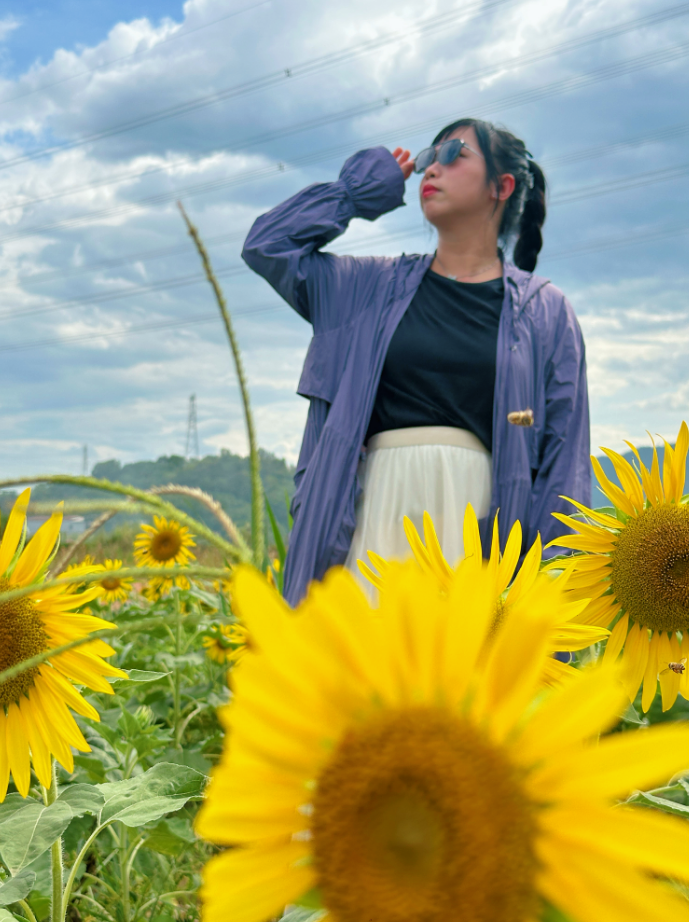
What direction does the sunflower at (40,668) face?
toward the camera

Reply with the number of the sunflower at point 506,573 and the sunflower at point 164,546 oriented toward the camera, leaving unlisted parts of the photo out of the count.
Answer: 2

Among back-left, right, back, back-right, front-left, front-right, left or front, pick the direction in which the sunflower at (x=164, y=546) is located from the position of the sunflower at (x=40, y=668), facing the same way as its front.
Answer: back

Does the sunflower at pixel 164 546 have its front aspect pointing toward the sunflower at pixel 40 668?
yes

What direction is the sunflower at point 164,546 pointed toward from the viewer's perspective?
toward the camera

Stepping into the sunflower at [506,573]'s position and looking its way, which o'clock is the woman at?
The woman is roughly at 6 o'clock from the sunflower.

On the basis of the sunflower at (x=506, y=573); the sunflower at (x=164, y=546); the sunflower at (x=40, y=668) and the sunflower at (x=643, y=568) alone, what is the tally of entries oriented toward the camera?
4

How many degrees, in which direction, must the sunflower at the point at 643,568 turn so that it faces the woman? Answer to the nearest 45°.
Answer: approximately 180°

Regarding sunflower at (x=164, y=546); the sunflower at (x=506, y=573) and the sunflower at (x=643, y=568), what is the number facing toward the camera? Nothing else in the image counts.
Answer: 3

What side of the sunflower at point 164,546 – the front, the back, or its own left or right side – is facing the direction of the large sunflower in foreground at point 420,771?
front
